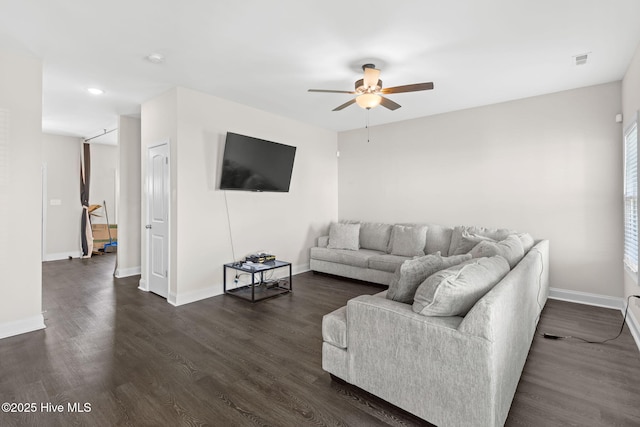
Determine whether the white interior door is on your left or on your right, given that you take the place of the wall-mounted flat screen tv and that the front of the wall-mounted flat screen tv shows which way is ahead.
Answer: on your right

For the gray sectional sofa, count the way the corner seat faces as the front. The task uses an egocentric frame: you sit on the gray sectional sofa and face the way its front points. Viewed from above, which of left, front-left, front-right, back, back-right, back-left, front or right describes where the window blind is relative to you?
back

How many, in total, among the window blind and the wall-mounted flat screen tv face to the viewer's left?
1

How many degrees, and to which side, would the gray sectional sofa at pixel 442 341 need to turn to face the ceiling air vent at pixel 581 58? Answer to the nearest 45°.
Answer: approximately 180°

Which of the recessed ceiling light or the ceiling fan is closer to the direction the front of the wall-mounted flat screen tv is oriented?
the ceiling fan

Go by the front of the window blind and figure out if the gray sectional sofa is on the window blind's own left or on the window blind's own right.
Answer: on the window blind's own left

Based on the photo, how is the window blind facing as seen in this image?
to the viewer's left

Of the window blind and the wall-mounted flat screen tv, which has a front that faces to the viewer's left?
the window blind

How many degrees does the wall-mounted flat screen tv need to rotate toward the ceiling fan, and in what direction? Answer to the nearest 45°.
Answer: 0° — it already faces it
